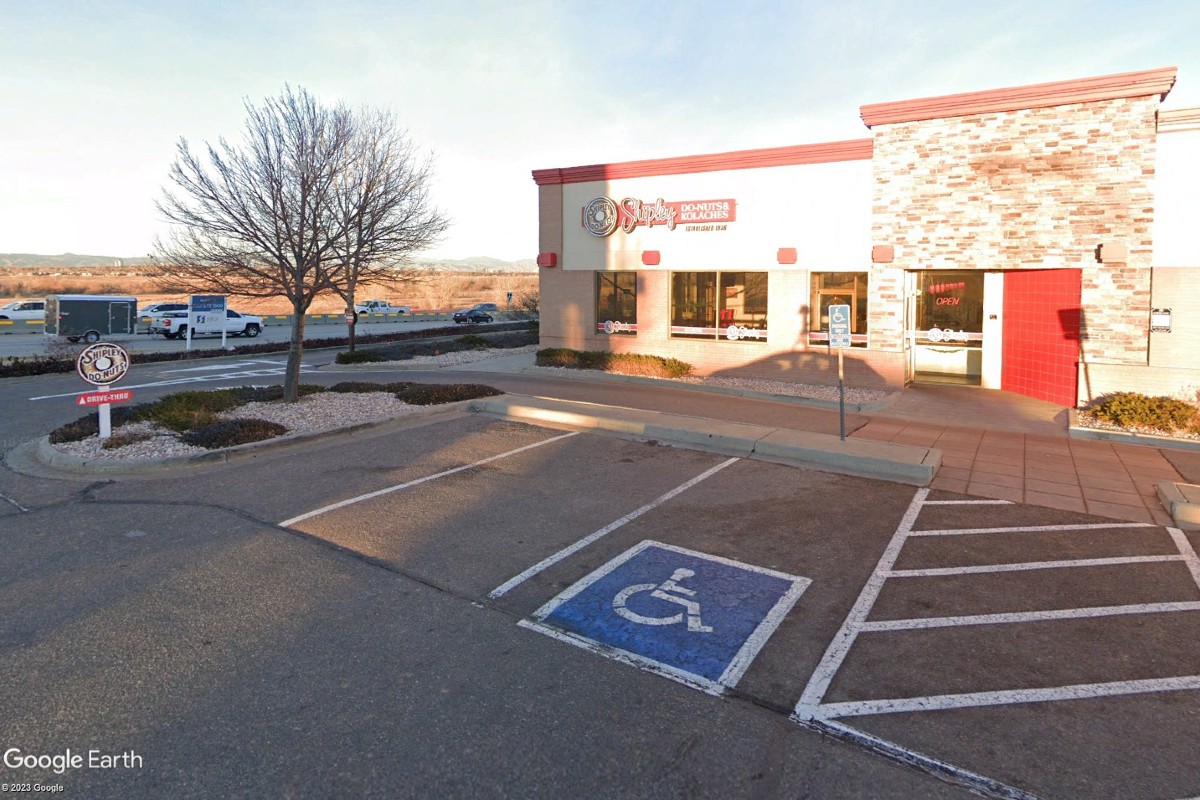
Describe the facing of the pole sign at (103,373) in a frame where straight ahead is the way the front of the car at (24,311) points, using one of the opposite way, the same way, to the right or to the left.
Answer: to the left

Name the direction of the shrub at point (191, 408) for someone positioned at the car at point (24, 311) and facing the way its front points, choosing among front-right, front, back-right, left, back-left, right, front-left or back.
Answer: left

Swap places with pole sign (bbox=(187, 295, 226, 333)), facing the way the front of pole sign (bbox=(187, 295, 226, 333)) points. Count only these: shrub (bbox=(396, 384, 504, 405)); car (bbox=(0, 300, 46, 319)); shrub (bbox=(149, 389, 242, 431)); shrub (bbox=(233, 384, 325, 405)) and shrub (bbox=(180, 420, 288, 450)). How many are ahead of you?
4

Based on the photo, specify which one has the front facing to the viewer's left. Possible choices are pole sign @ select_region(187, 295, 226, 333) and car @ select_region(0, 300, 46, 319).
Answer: the car

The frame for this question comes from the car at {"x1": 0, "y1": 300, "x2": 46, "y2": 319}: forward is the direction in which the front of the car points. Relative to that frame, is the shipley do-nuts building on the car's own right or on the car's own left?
on the car's own left

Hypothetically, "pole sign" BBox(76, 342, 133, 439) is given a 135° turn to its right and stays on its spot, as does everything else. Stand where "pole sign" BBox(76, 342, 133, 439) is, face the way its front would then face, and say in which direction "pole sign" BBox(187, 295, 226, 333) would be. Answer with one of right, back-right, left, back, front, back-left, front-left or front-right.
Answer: front-right

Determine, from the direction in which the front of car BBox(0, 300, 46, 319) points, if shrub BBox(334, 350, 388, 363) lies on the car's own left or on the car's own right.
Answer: on the car's own left

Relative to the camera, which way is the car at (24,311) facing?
to the viewer's left

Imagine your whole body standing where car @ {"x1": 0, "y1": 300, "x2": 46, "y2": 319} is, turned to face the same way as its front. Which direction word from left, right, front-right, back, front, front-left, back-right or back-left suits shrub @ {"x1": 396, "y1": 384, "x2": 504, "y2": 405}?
left

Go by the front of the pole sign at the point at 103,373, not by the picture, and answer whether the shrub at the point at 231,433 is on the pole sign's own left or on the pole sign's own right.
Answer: on the pole sign's own left

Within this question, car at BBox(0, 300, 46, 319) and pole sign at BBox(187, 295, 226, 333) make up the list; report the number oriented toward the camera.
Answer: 1

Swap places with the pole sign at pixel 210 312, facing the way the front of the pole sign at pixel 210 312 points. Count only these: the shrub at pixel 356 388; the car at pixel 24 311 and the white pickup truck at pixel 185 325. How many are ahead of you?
1
